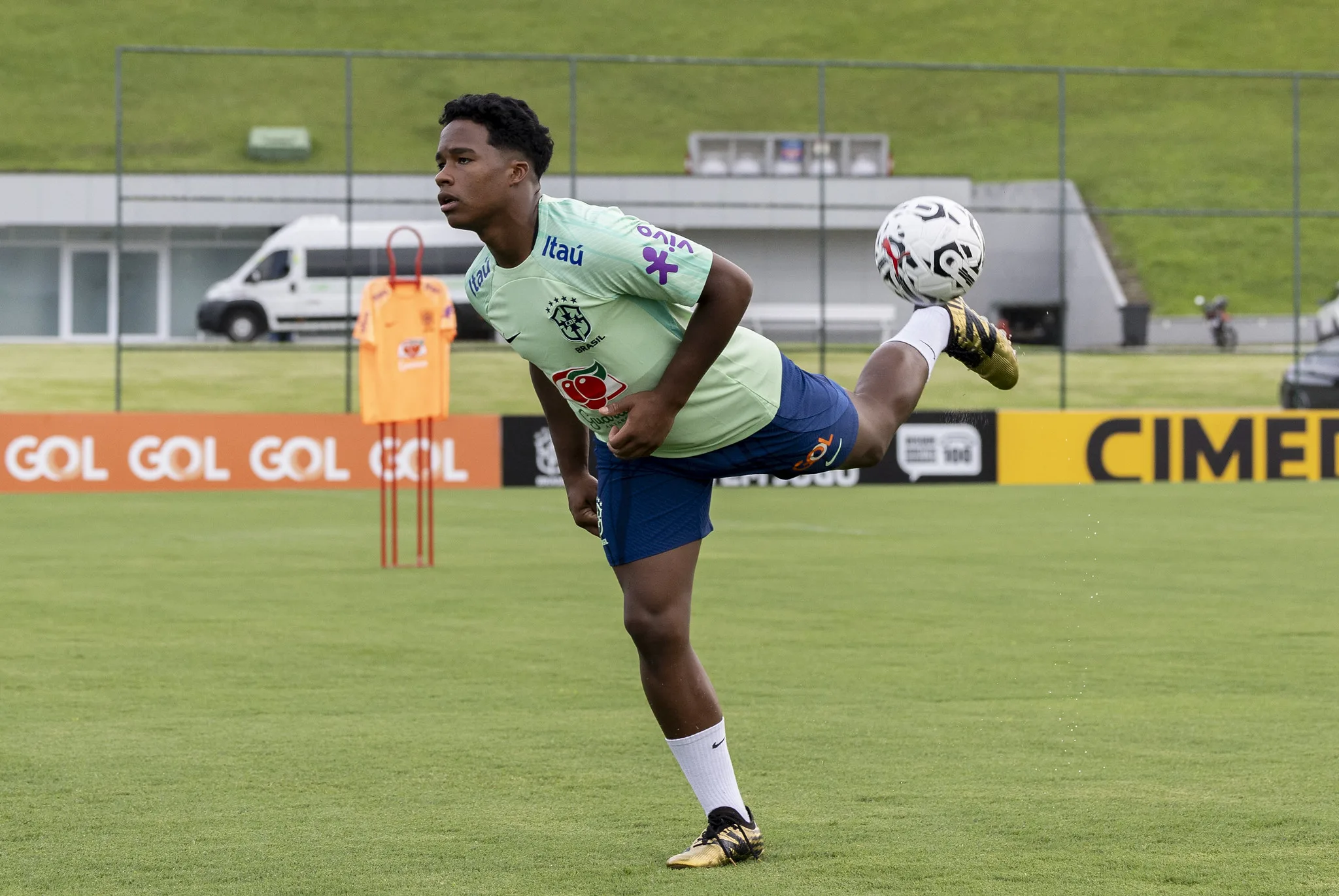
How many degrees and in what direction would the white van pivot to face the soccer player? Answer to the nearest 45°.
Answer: approximately 90° to its left

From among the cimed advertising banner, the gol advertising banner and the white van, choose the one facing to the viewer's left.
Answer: the white van

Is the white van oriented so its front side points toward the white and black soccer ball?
no

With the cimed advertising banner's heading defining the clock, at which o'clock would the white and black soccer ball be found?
The white and black soccer ball is roughly at 12 o'clock from the cimed advertising banner.

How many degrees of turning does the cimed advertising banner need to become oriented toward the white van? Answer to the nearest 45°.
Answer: approximately 135° to its right

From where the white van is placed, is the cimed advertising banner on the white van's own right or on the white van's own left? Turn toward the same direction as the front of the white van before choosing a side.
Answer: on the white van's own left

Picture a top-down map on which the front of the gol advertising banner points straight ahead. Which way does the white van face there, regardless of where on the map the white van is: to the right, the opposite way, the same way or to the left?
to the right

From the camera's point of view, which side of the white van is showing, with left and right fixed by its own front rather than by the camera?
left

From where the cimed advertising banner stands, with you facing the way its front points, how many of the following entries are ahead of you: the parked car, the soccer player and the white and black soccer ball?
2

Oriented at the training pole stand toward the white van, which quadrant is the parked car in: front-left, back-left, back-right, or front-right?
front-right

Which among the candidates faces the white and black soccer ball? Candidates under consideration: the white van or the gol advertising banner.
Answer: the gol advertising banner

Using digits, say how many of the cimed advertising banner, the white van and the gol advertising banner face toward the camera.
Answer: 2

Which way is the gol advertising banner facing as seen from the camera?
toward the camera

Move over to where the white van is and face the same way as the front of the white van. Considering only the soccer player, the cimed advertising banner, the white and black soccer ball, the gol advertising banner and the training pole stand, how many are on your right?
0

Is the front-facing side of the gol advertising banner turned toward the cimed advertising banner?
no

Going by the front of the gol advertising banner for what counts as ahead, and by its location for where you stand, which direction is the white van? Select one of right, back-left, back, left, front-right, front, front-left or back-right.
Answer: back

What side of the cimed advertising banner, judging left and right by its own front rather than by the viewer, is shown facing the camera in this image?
front

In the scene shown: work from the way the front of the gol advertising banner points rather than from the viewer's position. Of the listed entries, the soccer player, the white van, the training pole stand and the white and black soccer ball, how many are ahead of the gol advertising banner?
3

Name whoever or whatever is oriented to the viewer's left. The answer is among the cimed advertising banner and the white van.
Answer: the white van
